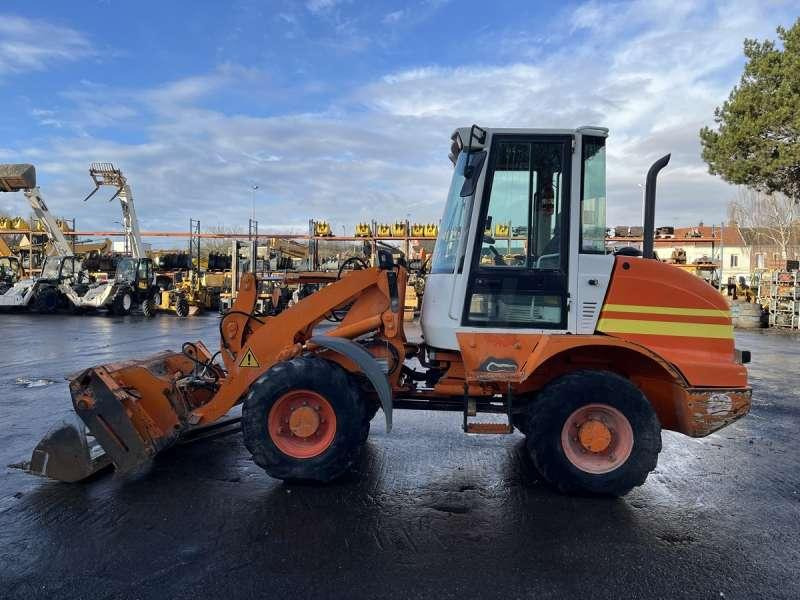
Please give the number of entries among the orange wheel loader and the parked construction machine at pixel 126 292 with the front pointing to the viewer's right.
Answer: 0

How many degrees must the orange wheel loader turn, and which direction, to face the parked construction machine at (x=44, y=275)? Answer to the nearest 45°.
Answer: approximately 45° to its right

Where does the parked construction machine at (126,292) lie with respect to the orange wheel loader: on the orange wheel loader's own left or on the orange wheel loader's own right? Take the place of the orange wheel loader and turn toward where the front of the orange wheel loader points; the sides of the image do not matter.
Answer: on the orange wheel loader's own right

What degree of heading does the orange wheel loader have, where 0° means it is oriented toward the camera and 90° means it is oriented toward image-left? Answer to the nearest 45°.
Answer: approximately 90°

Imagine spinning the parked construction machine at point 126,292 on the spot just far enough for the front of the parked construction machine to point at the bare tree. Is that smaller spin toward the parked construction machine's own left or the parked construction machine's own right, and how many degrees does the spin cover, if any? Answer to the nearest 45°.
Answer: approximately 135° to the parked construction machine's own left

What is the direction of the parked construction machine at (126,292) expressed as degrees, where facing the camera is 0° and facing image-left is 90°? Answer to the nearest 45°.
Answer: approximately 45°

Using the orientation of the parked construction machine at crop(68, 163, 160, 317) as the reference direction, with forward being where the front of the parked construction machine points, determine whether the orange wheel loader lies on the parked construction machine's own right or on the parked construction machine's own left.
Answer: on the parked construction machine's own left

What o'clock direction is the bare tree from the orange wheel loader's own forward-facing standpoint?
The bare tree is roughly at 4 o'clock from the orange wheel loader.
